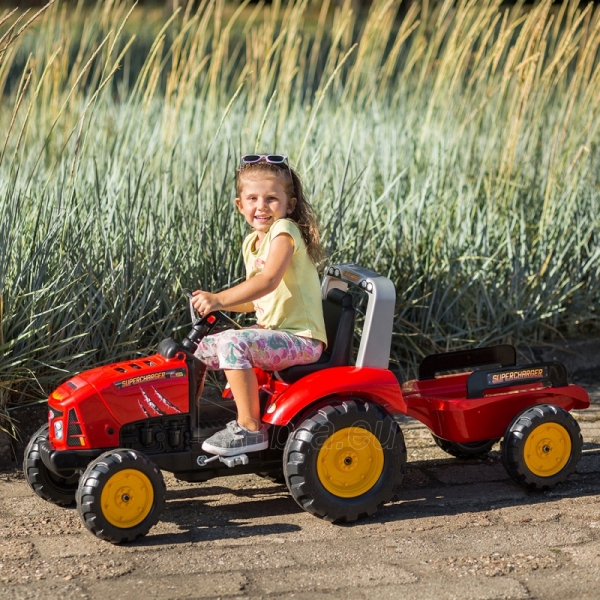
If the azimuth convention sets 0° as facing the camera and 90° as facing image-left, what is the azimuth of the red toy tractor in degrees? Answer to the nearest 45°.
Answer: approximately 45°

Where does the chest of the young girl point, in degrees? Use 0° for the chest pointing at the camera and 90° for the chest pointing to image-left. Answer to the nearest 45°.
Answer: approximately 90°
